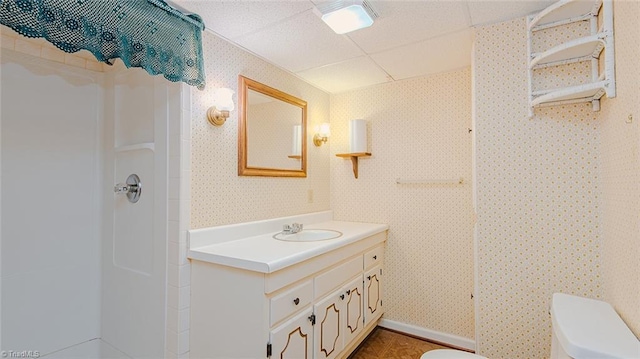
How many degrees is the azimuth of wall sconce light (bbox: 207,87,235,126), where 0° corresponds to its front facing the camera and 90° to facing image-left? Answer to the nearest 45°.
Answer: approximately 315°

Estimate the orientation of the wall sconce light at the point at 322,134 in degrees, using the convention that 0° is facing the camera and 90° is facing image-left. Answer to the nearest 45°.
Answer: approximately 315°

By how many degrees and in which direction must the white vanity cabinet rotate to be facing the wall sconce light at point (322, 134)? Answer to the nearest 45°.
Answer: approximately 135° to its left
